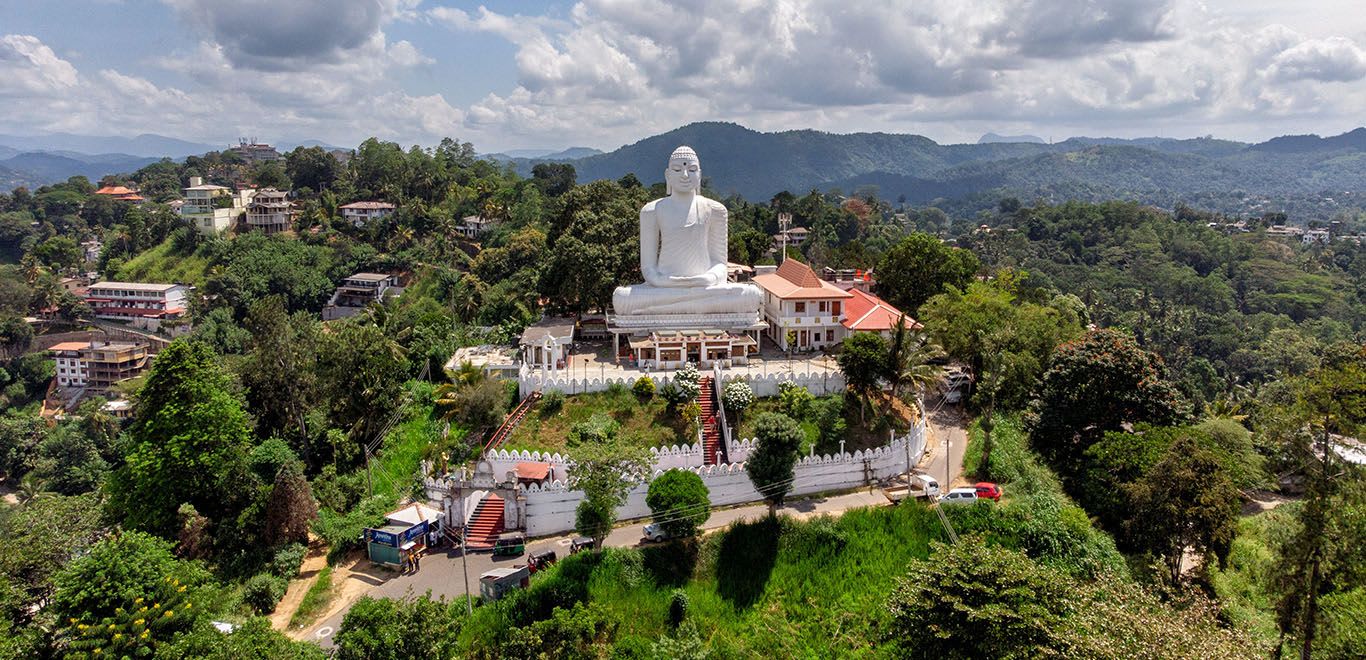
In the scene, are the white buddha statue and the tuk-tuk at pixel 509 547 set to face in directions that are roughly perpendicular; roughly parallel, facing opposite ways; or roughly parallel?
roughly perpendicular

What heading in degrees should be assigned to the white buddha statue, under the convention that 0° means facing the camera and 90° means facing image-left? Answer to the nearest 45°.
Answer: approximately 0°

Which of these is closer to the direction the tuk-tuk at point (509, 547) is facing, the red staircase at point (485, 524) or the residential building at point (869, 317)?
the red staircase

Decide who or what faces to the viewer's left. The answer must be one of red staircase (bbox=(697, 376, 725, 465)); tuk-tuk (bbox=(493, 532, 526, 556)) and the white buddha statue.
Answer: the tuk-tuk

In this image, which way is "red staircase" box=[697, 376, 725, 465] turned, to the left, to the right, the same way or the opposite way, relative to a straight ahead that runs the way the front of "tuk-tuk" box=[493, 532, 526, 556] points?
to the left

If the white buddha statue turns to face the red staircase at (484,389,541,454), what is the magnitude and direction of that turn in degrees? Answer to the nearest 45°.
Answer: approximately 45° to its right

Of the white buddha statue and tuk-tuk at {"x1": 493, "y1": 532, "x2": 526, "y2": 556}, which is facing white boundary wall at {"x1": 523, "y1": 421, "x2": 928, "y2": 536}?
the white buddha statue

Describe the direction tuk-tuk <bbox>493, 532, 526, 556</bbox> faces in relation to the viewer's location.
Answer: facing to the left of the viewer

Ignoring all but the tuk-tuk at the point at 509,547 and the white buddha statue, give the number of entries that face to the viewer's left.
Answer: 1

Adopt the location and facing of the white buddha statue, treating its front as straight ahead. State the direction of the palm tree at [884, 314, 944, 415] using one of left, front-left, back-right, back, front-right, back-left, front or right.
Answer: front-left

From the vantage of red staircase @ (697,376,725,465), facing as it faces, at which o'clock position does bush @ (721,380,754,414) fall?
The bush is roughly at 9 o'clock from the red staircase.

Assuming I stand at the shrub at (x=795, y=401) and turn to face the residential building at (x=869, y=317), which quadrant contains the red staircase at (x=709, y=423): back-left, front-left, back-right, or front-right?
back-left

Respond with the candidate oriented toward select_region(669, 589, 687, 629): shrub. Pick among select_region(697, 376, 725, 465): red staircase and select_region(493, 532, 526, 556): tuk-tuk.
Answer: the red staircase

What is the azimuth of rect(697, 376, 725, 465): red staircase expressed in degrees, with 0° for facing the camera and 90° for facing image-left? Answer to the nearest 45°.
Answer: approximately 0°
